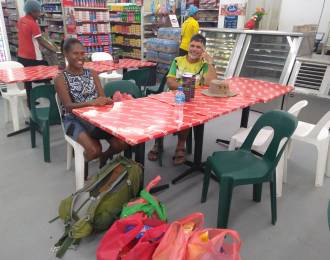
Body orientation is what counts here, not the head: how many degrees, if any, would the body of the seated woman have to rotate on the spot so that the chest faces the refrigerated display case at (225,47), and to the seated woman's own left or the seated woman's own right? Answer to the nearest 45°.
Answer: approximately 90° to the seated woman's own left

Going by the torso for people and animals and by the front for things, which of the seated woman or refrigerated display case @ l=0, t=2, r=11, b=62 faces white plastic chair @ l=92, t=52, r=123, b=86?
the refrigerated display case

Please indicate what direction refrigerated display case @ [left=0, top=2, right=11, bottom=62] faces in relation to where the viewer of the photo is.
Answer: facing the viewer and to the right of the viewer

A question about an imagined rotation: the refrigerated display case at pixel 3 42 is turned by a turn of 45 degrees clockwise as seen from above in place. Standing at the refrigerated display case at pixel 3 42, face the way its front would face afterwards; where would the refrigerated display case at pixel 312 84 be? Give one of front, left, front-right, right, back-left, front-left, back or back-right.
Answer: front-left

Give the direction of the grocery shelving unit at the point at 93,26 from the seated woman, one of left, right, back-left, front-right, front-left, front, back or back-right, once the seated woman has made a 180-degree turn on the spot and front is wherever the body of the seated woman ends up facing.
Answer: front-right

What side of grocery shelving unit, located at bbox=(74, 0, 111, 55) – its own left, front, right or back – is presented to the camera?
front

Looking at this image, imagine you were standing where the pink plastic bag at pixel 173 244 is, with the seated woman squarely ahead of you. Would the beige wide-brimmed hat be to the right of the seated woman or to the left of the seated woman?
right

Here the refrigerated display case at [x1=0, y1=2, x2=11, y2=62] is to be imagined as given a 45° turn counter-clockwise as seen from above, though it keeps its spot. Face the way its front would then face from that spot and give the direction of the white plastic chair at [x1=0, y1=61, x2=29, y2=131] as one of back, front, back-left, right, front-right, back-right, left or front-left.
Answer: right

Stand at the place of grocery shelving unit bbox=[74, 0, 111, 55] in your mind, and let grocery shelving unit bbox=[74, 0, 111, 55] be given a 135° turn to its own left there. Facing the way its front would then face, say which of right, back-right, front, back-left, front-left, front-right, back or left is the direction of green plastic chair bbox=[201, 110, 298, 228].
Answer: back-right

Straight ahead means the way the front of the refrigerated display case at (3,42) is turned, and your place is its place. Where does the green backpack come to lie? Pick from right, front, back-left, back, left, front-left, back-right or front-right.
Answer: front-right

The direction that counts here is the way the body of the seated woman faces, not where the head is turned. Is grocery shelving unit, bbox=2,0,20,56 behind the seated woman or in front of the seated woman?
behind

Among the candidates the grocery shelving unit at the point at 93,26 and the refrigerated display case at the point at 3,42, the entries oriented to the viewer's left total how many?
0

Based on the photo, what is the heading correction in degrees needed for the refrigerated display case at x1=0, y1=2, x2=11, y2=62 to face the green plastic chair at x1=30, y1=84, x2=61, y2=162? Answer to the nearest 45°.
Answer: approximately 45° to its right
